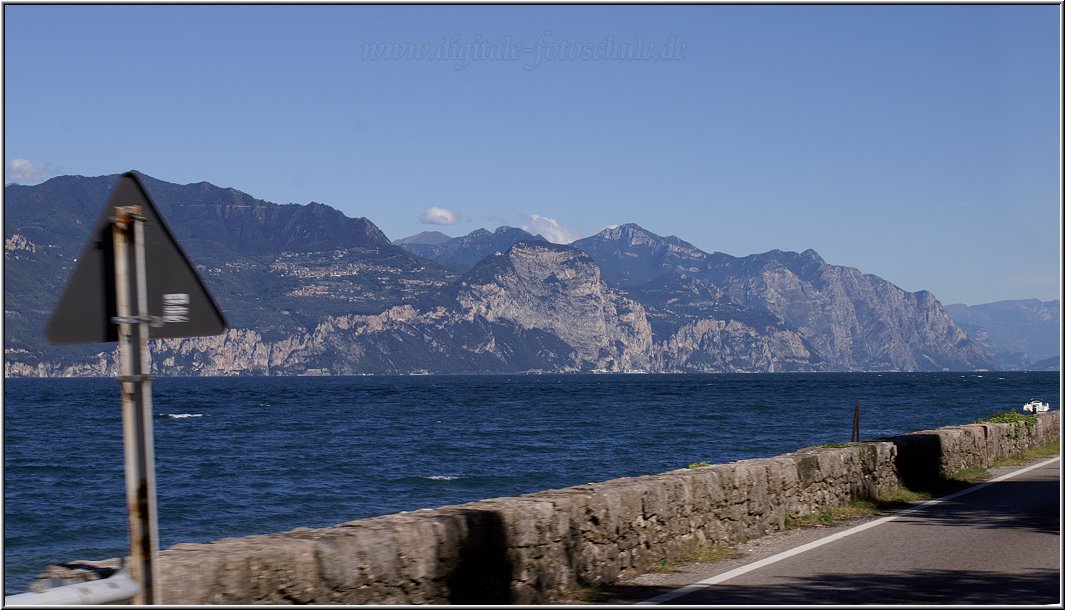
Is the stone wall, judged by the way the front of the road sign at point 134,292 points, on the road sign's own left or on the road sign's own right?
on the road sign's own right

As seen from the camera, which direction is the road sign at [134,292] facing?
away from the camera
